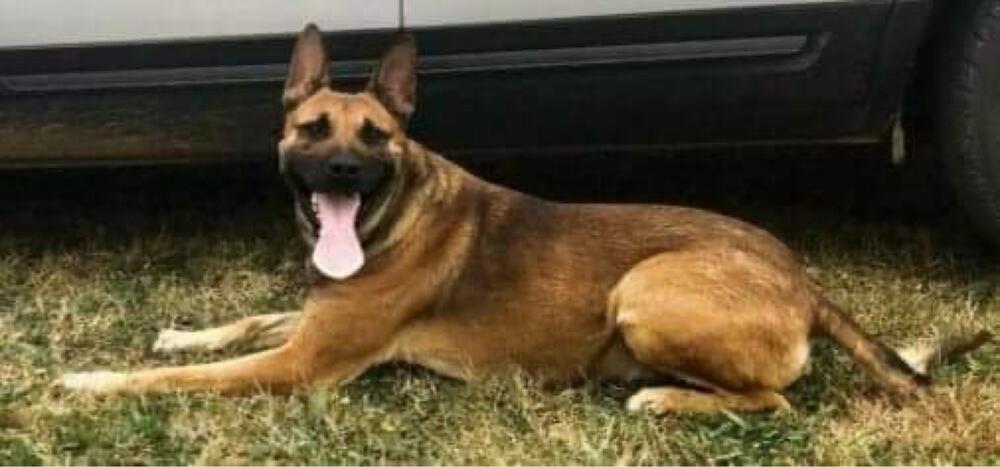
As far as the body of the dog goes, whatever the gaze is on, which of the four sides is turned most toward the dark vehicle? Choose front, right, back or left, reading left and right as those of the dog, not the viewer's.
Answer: right

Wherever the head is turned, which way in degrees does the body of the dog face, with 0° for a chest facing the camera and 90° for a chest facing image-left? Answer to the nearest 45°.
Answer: approximately 90°
